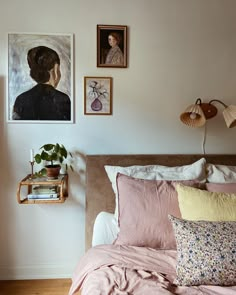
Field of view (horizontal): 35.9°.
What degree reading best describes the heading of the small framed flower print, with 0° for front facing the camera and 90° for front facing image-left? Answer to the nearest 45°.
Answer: approximately 0°

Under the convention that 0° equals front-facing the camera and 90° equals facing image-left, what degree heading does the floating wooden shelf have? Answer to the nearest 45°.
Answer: approximately 0°
